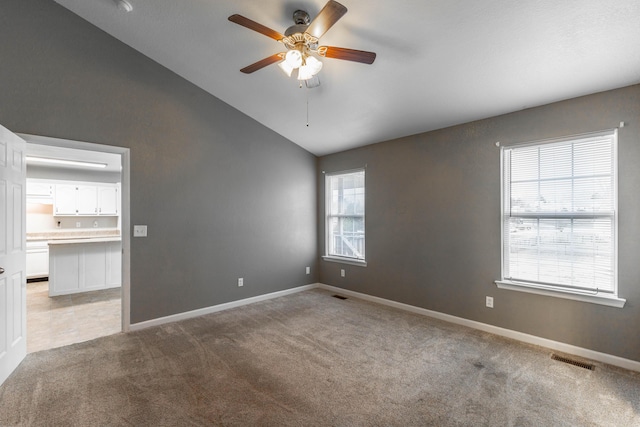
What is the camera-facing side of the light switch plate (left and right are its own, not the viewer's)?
front

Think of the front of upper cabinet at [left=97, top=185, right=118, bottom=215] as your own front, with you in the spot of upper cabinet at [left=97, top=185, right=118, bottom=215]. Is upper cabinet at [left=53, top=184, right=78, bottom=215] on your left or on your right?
on your right

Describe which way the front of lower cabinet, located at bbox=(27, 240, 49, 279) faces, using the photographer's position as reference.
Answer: facing the viewer

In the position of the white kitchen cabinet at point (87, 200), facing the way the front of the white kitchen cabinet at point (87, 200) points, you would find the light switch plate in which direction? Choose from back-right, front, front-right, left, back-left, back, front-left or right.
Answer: front

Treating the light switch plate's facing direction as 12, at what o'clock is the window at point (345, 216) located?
The window is roughly at 9 o'clock from the light switch plate.

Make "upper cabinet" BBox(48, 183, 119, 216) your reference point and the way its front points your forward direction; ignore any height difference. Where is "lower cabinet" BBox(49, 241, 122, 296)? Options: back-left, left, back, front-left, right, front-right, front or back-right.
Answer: front

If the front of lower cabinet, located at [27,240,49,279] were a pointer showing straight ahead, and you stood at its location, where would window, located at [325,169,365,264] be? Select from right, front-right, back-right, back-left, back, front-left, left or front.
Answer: front-left

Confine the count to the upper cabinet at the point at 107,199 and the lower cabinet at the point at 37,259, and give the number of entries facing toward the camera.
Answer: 2

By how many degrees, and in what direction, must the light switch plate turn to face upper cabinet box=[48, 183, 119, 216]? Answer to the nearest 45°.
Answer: approximately 180°

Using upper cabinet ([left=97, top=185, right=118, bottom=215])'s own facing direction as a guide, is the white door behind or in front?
in front

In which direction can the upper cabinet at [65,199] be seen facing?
toward the camera
